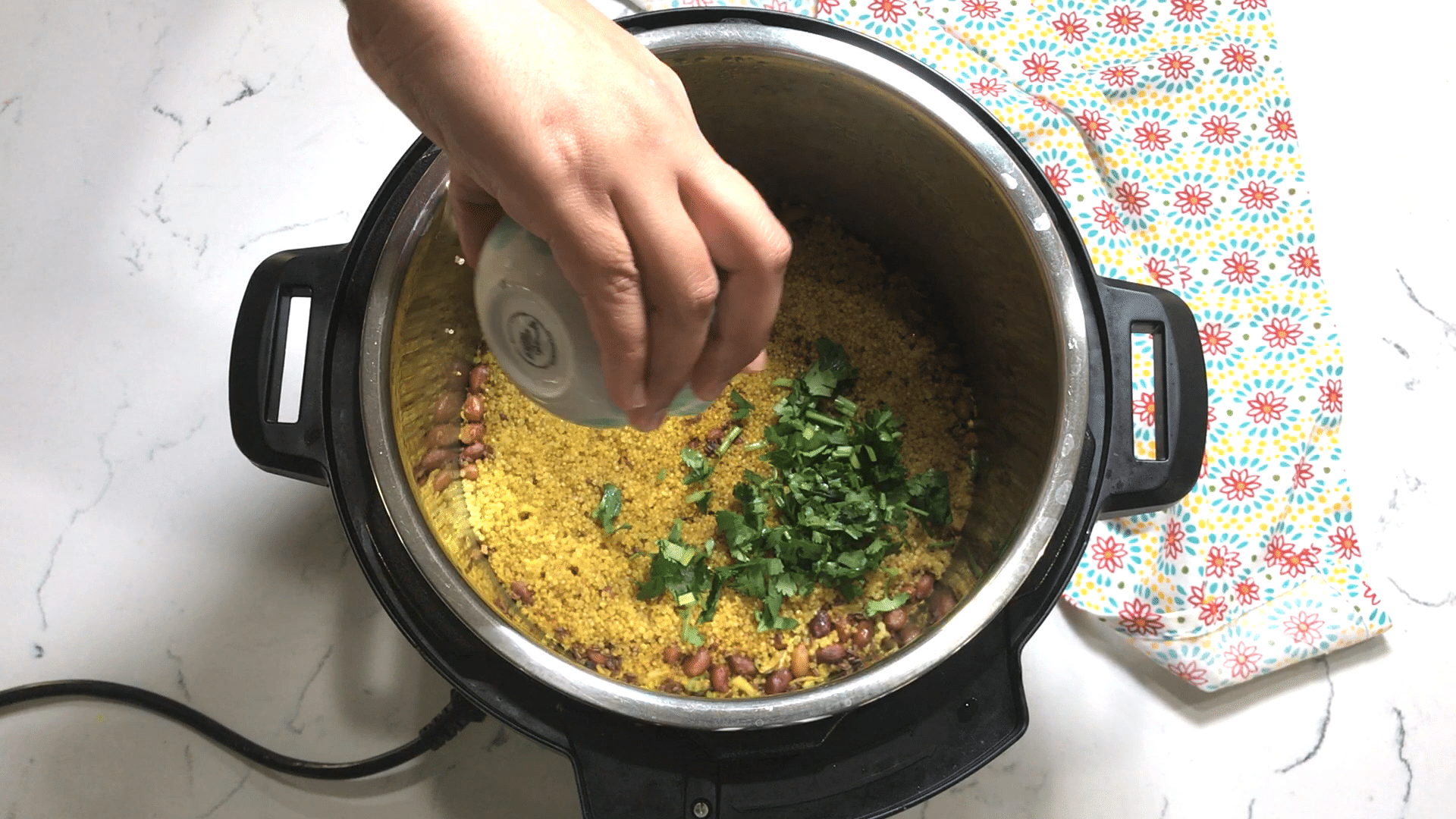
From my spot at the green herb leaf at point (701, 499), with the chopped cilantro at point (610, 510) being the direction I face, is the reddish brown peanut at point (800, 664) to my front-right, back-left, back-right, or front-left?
back-left

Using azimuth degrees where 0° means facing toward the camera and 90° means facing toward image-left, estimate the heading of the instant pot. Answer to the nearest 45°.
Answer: approximately 0°
